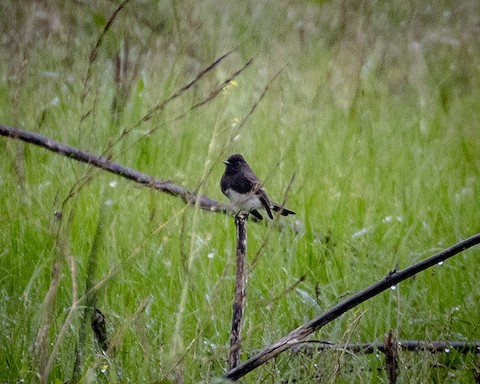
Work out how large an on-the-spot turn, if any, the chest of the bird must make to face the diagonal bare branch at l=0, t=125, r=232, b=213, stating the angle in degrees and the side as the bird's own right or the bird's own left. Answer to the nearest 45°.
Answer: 0° — it already faces it

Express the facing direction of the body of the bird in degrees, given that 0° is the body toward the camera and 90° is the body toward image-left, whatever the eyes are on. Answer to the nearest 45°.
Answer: approximately 45°

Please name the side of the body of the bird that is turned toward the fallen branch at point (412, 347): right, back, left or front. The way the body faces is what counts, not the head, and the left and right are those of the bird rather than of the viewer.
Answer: left

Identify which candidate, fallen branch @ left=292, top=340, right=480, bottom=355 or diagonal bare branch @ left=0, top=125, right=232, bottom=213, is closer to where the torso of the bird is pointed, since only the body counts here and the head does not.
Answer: the diagonal bare branch
